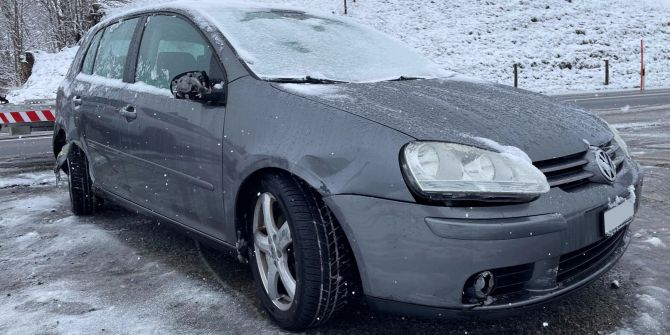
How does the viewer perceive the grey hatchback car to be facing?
facing the viewer and to the right of the viewer

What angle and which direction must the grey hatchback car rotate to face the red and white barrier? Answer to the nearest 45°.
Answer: approximately 180°
